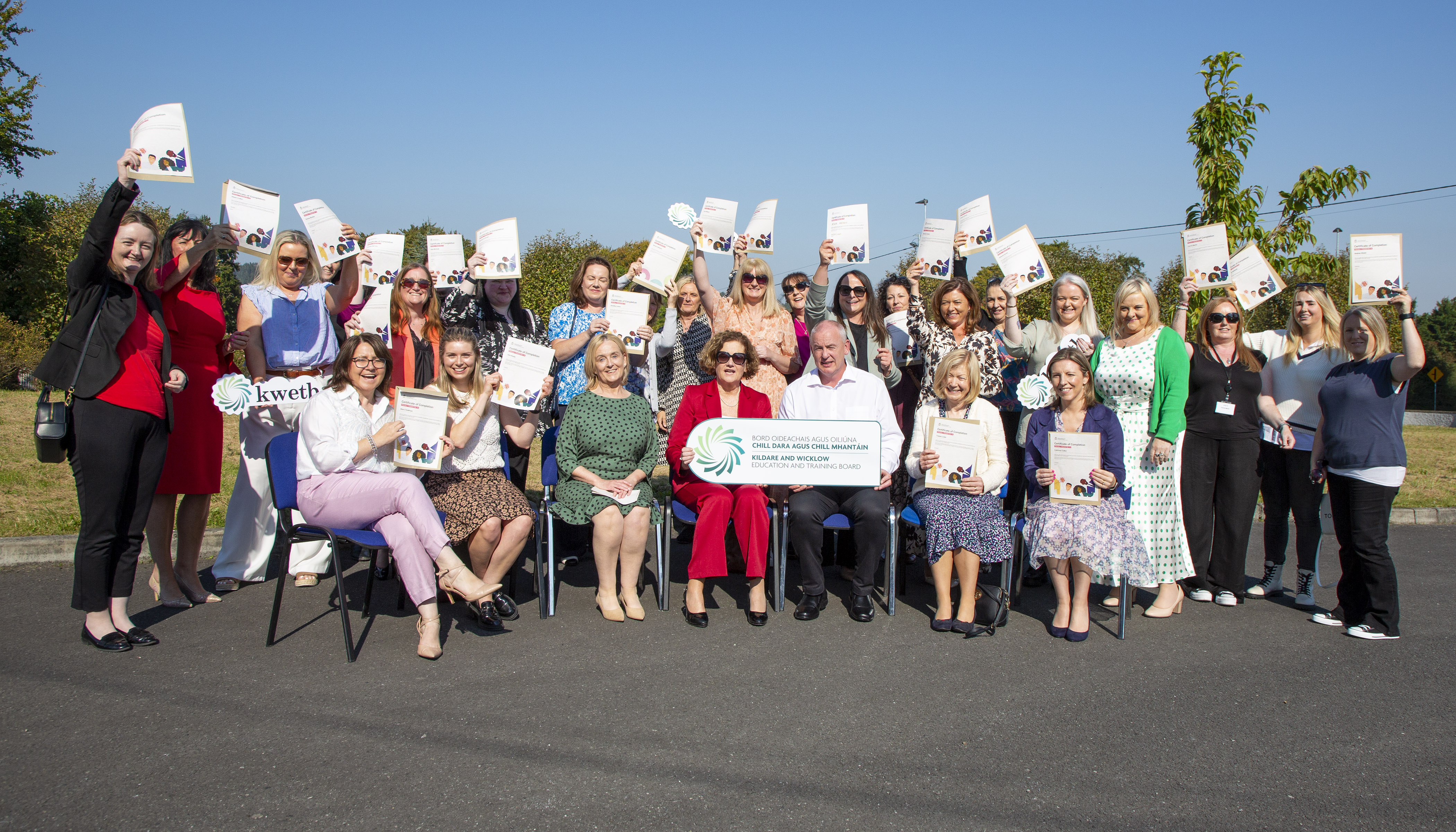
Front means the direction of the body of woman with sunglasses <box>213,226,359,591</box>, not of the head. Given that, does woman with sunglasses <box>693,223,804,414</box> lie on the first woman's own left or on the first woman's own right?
on the first woman's own left

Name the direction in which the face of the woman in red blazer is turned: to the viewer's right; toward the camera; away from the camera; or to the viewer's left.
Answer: toward the camera

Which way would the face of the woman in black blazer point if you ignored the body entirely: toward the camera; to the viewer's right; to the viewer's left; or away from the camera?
toward the camera

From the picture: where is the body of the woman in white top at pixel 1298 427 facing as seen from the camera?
toward the camera

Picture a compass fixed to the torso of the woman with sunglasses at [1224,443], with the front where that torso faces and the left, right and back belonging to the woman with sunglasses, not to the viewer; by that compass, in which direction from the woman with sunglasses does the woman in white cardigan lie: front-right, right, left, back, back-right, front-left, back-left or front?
front-right

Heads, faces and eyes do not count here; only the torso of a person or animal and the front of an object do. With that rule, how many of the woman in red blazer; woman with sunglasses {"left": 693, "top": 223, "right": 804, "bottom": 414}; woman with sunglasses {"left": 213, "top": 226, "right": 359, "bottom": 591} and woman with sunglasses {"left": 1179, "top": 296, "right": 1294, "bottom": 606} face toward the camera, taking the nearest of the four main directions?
4

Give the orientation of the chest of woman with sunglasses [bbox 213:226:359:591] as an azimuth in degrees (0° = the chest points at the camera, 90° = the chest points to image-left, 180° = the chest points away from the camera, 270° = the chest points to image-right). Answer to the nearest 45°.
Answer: approximately 0°

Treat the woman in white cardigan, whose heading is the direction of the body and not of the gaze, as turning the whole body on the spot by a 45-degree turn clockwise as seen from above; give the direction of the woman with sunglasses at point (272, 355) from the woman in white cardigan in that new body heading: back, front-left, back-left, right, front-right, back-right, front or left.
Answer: front-right

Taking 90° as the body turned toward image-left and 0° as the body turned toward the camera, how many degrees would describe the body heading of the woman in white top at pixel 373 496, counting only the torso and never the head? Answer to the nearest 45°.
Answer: approximately 315°

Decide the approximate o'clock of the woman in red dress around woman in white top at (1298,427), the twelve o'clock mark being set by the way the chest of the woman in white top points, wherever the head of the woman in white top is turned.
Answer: The woman in red dress is roughly at 2 o'clock from the woman in white top.

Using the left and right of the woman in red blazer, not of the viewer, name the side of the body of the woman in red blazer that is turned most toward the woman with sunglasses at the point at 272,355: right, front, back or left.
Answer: right

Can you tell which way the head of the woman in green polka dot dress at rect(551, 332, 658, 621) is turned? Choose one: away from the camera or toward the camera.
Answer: toward the camera

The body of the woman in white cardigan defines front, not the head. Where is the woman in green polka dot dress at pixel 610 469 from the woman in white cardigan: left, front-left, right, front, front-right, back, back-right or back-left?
right

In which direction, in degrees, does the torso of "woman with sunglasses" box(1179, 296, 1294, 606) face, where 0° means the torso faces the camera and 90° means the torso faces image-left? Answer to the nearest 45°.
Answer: approximately 0°

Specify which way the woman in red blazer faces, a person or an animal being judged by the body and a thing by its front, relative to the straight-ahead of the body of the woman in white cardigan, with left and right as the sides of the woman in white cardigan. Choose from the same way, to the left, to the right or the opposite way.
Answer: the same way

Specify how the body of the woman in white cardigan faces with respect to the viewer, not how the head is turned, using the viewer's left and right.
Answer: facing the viewer

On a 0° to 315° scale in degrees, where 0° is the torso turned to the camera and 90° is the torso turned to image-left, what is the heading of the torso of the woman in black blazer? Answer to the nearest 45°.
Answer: approximately 315°

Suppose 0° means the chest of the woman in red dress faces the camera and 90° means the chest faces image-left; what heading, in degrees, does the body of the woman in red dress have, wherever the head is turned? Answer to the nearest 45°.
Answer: approximately 315°

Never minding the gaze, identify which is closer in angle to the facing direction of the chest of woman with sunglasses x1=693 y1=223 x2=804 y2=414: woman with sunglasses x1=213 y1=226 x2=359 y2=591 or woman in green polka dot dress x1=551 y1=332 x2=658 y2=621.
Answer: the woman in green polka dot dress
